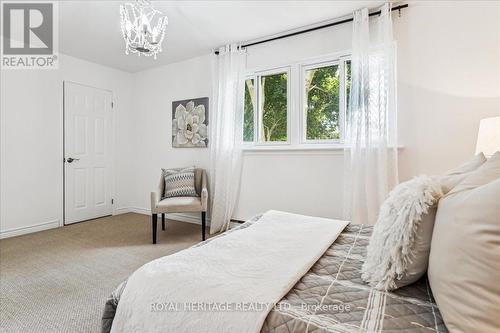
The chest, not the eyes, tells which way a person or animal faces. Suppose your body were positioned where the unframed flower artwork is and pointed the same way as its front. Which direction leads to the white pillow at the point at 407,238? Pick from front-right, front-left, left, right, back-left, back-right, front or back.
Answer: front-left

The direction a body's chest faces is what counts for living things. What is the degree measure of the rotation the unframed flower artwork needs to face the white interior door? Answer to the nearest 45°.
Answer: approximately 45° to its right

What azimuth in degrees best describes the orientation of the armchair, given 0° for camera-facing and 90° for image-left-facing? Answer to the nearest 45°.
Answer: approximately 0°

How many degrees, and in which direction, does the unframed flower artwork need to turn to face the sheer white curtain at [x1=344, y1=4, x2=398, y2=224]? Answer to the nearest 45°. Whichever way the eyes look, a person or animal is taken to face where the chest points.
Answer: approximately 90° to its left

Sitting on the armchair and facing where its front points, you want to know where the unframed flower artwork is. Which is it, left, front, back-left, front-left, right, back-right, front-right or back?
back

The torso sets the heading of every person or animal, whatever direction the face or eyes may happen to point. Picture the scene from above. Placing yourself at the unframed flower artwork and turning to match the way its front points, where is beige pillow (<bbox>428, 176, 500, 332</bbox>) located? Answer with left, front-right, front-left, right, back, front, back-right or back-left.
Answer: front-left

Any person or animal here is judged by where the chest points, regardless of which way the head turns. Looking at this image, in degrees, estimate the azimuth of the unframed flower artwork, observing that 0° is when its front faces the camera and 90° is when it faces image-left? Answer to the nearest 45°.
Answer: approximately 45°

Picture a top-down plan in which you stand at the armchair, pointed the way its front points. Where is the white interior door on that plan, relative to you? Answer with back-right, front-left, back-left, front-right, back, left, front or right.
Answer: back-right

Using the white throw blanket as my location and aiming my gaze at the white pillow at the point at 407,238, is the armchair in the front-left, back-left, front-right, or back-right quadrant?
back-left

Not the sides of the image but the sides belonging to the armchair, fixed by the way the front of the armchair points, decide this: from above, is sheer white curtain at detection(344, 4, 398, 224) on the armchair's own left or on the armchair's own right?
on the armchair's own left

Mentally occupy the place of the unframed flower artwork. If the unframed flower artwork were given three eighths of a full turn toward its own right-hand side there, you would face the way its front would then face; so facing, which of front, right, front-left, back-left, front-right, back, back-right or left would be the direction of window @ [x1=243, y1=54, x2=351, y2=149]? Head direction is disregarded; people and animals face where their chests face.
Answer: back-right
